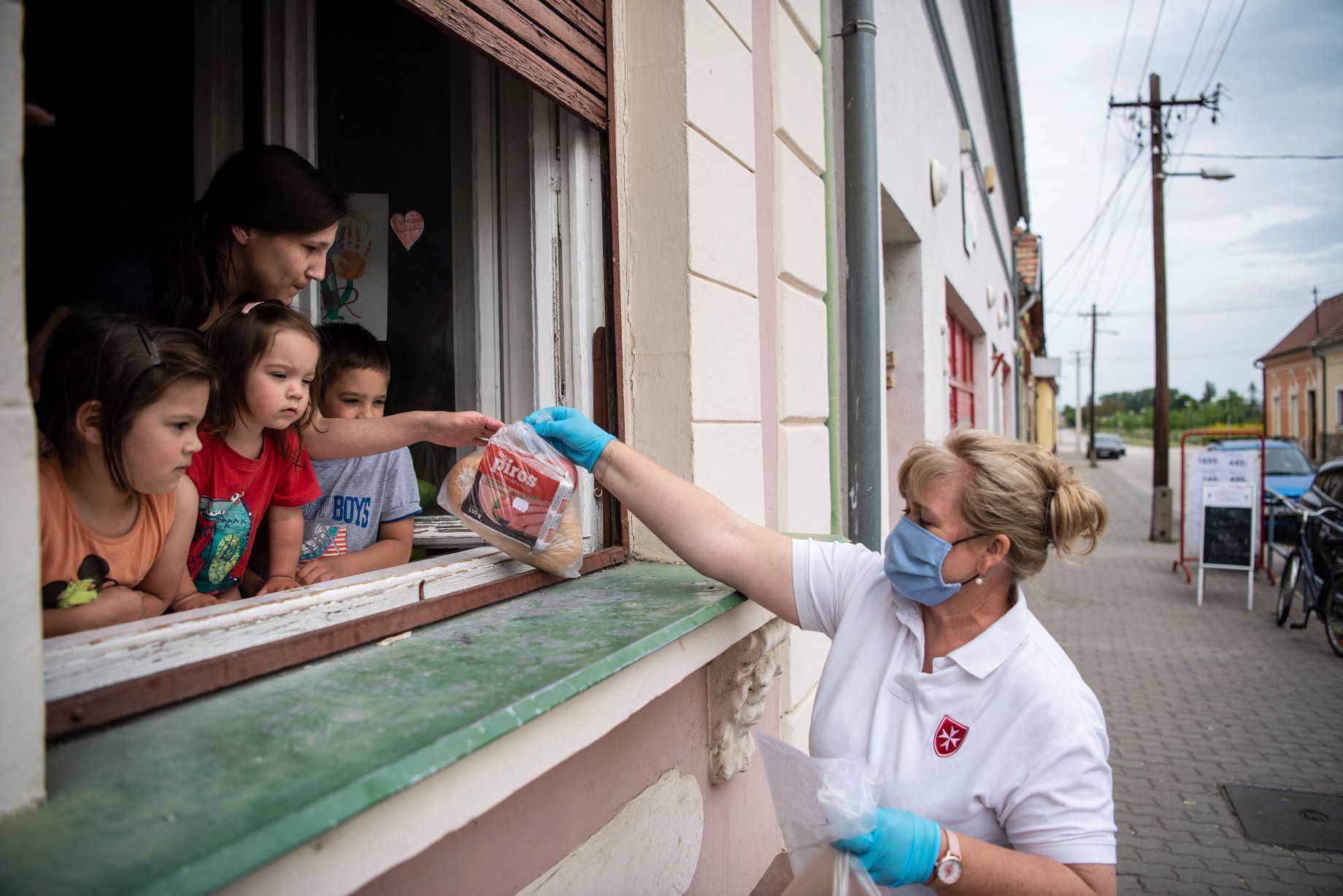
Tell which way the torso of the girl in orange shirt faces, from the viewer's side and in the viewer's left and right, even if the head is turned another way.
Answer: facing the viewer and to the right of the viewer

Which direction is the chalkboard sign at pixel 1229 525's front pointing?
toward the camera

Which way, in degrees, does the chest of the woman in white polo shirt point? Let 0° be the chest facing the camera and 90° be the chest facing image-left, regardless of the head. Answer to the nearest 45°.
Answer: approximately 45°

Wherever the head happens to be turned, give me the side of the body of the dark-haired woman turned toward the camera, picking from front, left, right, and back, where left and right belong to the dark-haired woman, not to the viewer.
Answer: right

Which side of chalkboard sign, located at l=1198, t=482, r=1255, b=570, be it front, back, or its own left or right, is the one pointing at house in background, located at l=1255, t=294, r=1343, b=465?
back

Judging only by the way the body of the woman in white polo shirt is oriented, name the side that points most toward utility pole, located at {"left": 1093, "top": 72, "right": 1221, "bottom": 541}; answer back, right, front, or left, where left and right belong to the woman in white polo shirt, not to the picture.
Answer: back

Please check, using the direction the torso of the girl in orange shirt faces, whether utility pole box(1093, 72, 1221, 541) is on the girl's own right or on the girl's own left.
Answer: on the girl's own left

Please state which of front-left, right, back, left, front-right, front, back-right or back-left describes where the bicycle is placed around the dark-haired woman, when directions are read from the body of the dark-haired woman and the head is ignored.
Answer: left

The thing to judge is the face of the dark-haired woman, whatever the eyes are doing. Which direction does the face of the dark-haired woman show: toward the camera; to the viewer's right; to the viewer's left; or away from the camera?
to the viewer's right

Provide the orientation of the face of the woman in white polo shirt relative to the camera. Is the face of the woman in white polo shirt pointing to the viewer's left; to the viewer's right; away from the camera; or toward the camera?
to the viewer's left

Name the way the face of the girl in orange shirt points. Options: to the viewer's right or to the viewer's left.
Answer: to the viewer's right
